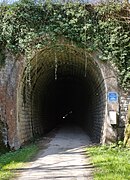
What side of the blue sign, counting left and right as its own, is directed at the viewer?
front
